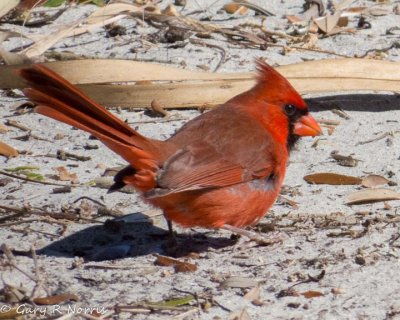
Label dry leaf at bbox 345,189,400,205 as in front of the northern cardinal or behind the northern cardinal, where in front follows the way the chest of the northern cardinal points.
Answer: in front

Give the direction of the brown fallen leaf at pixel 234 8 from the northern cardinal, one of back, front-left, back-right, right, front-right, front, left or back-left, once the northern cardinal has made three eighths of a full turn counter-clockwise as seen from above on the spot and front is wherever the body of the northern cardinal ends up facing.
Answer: front-right

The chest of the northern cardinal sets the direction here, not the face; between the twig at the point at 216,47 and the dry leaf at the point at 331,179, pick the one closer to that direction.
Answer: the dry leaf

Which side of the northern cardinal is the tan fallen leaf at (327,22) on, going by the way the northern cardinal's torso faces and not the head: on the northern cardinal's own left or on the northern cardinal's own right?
on the northern cardinal's own left

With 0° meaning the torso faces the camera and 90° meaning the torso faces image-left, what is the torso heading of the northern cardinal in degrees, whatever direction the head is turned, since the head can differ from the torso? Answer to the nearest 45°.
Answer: approximately 270°

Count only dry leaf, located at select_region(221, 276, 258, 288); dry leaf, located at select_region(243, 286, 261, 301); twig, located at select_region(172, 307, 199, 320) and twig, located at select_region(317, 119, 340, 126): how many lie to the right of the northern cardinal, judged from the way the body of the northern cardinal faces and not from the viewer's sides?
3

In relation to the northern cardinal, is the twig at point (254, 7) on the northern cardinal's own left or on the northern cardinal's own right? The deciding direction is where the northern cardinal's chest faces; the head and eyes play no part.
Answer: on the northern cardinal's own left

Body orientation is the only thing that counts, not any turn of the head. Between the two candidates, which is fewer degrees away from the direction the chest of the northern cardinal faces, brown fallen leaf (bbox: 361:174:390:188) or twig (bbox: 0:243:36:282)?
the brown fallen leaf

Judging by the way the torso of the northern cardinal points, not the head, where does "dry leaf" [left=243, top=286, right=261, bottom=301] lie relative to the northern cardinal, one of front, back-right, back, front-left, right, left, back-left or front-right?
right

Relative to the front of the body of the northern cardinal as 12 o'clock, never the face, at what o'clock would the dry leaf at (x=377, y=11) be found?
The dry leaf is roughly at 10 o'clock from the northern cardinal.

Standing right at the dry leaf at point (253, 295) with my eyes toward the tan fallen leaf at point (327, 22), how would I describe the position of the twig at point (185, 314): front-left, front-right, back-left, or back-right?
back-left

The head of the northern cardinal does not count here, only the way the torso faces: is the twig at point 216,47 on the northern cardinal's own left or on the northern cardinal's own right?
on the northern cardinal's own left

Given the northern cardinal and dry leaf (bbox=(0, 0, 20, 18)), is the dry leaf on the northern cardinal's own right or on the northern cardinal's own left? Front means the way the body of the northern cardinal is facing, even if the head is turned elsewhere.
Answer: on the northern cardinal's own left
